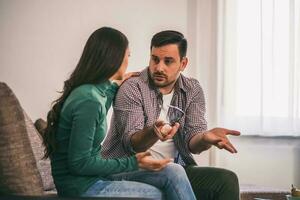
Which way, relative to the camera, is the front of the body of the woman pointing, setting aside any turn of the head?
to the viewer's right

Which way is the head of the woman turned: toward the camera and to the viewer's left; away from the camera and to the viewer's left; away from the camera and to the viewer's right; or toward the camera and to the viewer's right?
away from the camera and to the viewer's right

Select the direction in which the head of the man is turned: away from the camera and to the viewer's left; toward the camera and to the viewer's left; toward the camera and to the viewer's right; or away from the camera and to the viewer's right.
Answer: toward the camera and to the viewer's left

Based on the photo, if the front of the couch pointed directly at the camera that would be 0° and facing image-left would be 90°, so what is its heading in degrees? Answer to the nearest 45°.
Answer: approximately 270°
